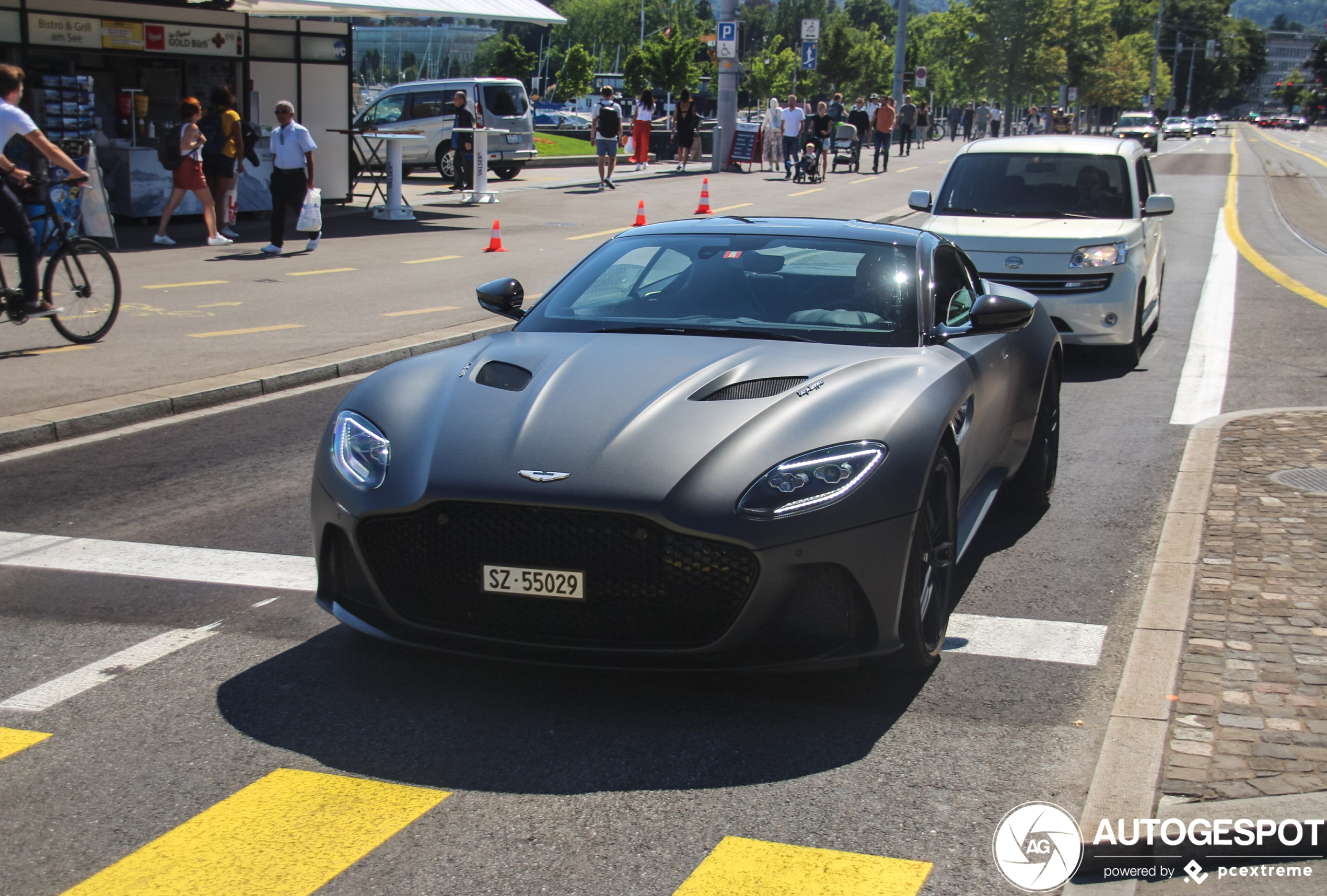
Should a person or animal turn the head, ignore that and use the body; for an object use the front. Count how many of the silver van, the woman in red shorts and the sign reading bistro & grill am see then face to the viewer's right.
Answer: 1

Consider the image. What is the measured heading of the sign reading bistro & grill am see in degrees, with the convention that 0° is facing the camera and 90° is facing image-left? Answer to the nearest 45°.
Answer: approximately 0°

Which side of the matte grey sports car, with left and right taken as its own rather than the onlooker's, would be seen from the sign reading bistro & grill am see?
right

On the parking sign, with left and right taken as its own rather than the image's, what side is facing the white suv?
front

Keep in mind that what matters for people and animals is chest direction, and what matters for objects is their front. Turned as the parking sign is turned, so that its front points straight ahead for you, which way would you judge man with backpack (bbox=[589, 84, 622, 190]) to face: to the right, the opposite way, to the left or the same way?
the opposite way

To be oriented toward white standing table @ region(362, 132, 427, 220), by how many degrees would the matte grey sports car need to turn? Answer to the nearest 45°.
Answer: approximately 135° to its right

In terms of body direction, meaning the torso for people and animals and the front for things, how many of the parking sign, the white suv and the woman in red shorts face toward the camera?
2

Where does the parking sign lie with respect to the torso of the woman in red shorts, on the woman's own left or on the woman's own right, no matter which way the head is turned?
on the woman's own left

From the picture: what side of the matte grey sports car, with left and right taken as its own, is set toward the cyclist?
right

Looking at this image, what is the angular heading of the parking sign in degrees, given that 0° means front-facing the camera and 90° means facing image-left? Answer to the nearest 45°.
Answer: approximately 0°

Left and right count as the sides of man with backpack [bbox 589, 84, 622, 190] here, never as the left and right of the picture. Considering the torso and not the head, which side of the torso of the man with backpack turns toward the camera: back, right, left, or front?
back

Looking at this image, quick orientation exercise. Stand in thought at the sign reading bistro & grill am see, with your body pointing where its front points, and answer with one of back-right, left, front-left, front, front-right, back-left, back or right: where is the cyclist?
front

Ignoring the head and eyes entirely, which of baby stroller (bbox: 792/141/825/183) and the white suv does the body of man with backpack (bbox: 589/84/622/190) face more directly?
the baby stroller

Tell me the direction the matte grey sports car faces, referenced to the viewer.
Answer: facing the viewer and to the left of the viewer
